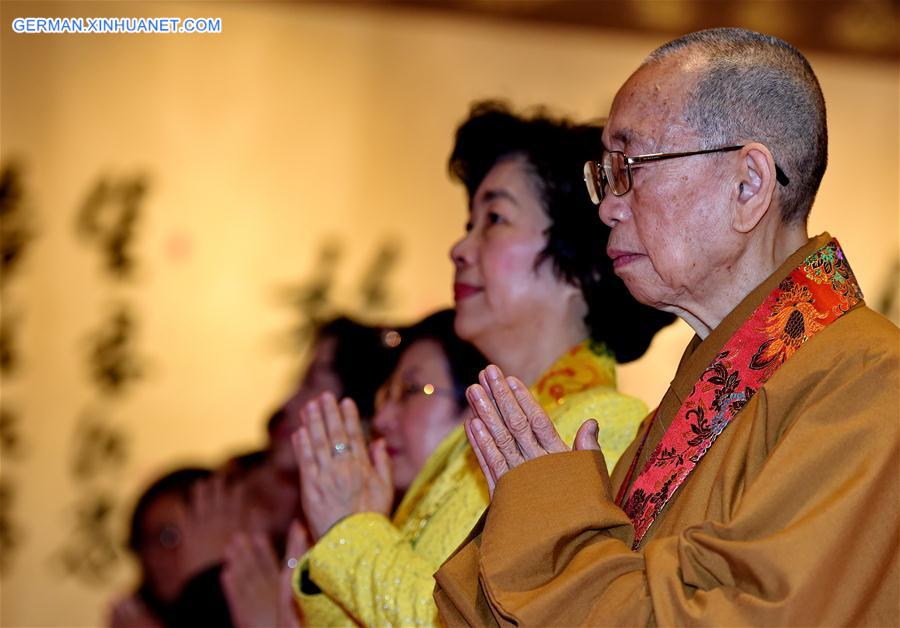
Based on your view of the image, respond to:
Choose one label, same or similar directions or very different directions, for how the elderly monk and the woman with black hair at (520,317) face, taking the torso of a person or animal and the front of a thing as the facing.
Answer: same or similar directions

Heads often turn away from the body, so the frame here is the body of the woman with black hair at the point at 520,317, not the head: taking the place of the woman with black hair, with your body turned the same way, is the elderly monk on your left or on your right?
on your left

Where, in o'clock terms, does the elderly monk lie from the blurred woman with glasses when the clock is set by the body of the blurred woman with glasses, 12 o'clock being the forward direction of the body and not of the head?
The elderly monk is roughly at 8 o'clock from the blurred woman with glasses.

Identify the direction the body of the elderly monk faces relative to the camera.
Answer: to the viewer's left

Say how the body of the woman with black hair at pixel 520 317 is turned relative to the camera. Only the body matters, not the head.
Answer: to the viewer's left

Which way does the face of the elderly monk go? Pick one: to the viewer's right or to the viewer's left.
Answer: to the viewer's left

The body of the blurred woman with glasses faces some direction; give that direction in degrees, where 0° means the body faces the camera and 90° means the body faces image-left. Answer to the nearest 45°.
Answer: approximately 90°

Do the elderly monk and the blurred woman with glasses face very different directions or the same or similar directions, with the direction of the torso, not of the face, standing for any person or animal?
same or similar directions

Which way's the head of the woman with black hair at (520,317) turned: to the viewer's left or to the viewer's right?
to the viewer's left

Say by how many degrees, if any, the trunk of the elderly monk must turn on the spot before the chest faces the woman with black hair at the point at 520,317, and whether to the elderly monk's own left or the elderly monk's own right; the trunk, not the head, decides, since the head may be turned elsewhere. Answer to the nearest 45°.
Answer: approximately 45° to the elderly monk's own right
